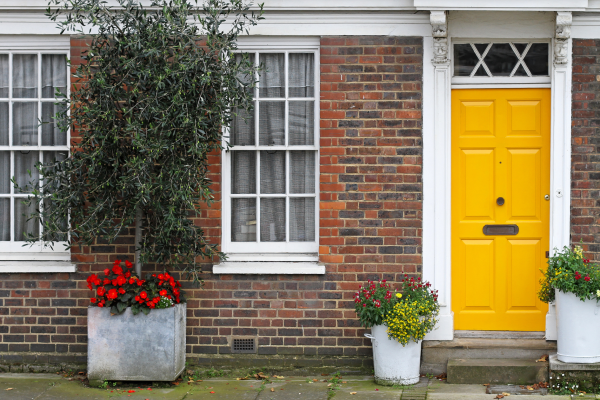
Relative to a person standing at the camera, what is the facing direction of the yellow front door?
facing the viewer

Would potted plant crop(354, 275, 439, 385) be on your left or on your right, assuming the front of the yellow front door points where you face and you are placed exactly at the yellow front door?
on your right

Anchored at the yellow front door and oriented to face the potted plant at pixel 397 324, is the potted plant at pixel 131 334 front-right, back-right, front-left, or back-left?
front-right

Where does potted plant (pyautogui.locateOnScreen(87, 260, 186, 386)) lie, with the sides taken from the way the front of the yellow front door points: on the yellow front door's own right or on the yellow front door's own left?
on the yellow front door's own right

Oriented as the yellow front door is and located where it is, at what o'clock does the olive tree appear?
The olive tree is roughly at 2 o'clock from the yellow front door.
